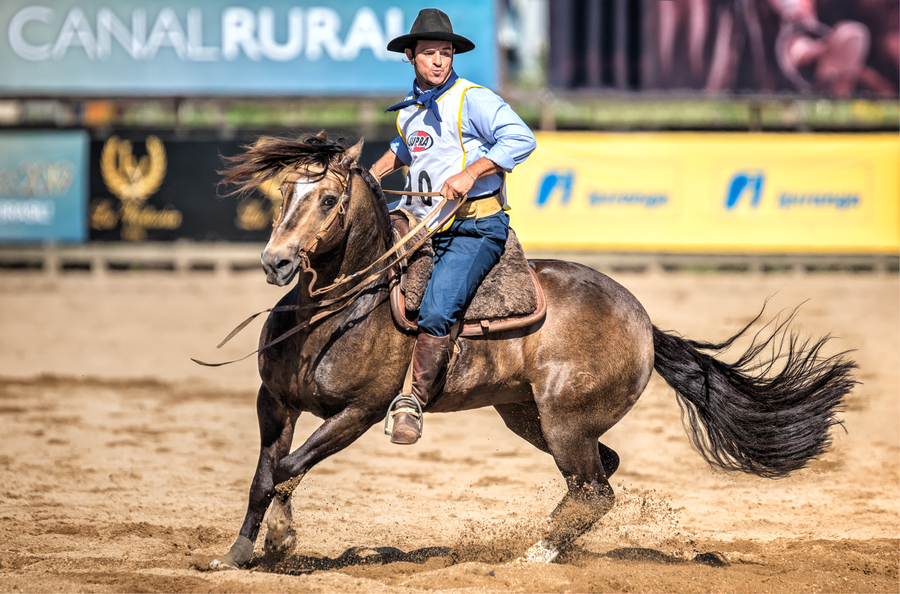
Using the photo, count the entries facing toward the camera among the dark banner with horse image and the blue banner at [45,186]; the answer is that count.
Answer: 2

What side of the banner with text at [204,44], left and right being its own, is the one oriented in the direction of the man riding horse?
front

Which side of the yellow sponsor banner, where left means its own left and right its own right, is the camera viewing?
front

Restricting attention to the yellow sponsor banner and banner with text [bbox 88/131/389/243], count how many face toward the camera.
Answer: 2

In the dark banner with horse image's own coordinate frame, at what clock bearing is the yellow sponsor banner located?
The yellow sponsor banner is roughly at 1 o'clock from the dark banner with horse image.

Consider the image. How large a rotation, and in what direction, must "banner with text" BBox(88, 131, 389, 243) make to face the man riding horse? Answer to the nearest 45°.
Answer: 0° — it already faces them

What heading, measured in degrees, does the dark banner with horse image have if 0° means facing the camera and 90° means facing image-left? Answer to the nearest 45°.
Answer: approximately 0°
